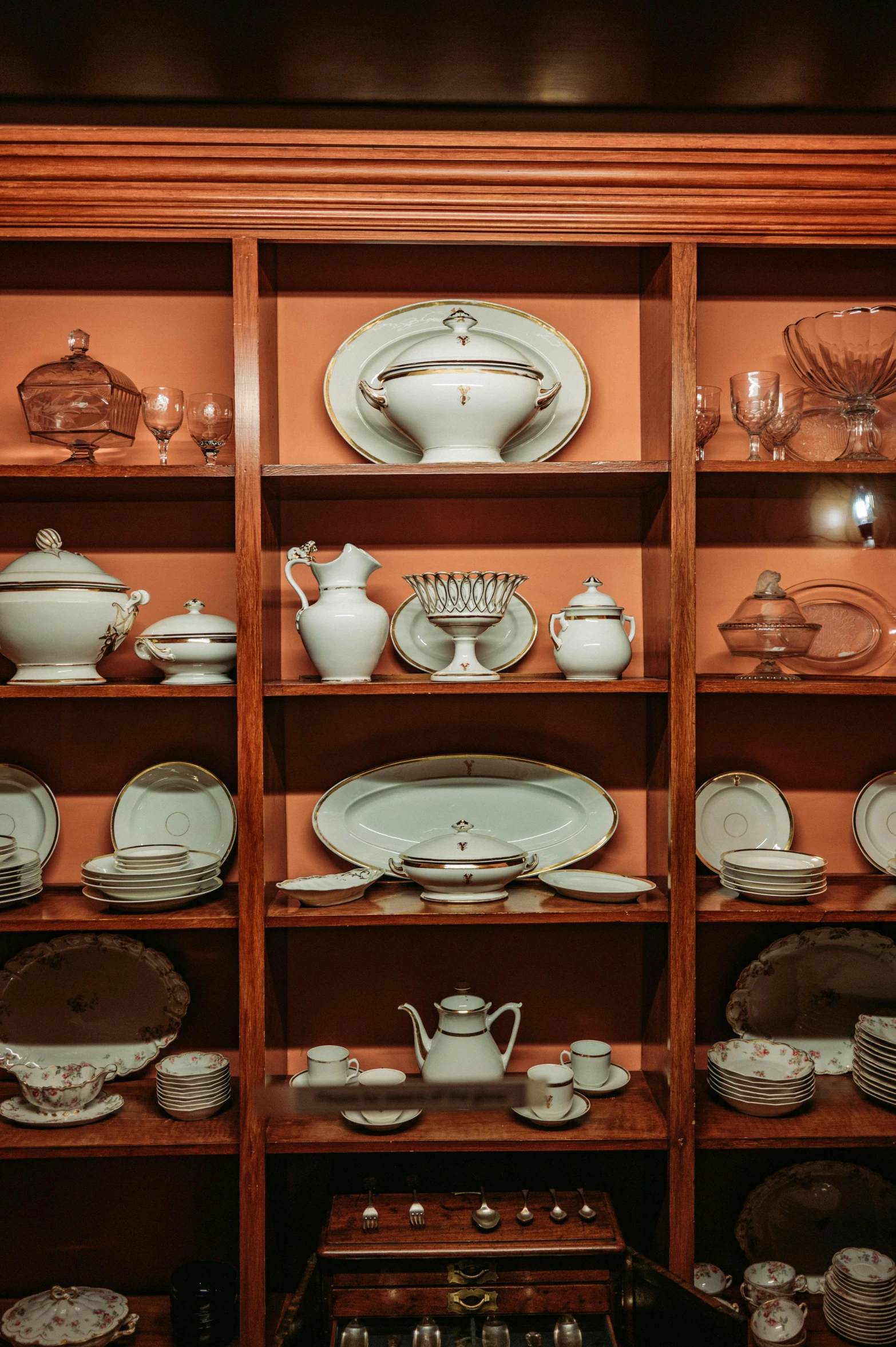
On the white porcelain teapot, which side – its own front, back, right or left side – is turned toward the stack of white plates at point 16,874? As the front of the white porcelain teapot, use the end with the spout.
front

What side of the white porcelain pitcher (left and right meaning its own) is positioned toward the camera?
right

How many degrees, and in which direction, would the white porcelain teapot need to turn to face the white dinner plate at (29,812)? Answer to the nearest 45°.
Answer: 0° — it already faces it

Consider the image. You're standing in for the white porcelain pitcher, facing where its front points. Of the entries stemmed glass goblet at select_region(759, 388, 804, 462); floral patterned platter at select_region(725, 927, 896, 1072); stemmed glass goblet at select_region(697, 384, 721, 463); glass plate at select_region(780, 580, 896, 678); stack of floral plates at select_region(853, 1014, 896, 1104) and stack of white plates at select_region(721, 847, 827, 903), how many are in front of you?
6

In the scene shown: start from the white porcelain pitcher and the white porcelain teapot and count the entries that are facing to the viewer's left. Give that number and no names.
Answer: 1

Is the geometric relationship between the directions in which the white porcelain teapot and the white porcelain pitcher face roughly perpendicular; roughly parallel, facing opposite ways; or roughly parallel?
roughly parallel, facing opposite ways

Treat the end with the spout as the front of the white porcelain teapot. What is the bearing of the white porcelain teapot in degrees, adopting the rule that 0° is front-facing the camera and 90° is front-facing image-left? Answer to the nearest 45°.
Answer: approximately 90°

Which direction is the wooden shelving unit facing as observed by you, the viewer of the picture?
facing the viewer
